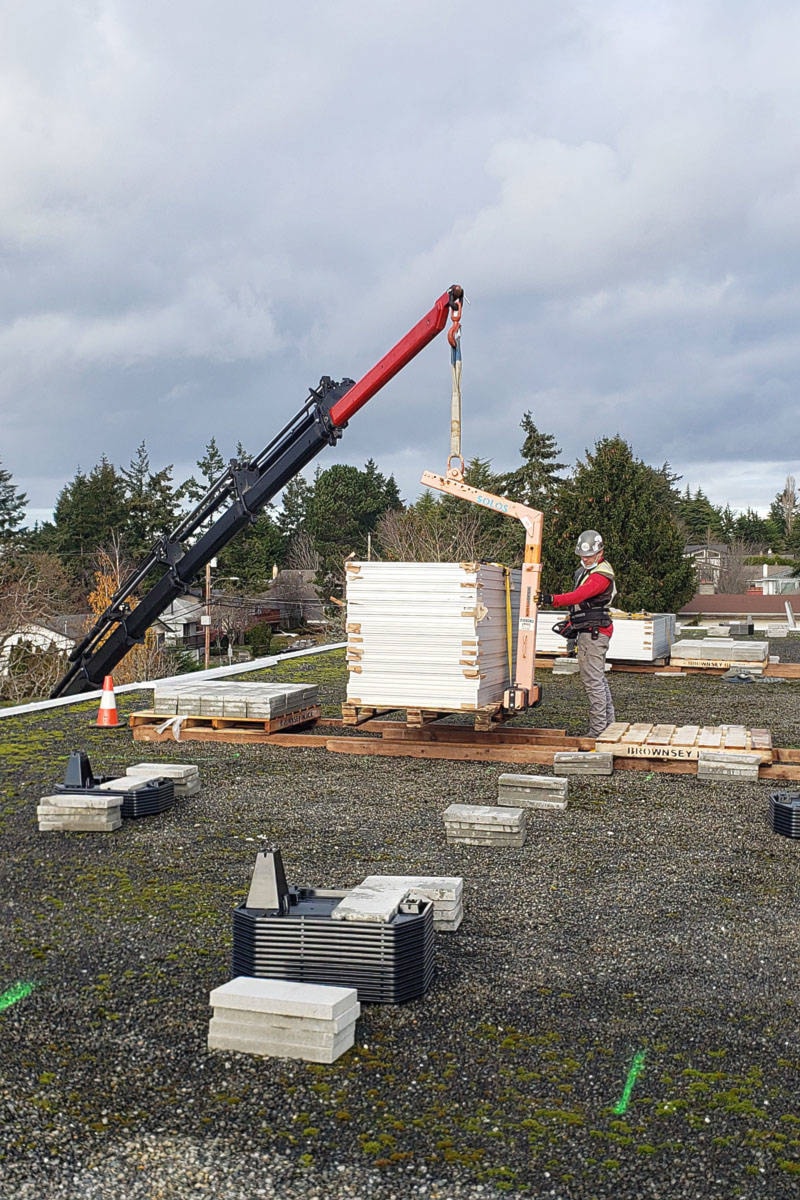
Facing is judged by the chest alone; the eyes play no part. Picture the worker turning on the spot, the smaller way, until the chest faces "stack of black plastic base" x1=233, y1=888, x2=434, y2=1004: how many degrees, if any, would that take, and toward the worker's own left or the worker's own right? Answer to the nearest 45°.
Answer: approximately 90° to the worker's own left

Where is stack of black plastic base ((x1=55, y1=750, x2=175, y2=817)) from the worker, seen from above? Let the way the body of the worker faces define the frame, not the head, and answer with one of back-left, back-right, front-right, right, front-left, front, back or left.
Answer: front-left

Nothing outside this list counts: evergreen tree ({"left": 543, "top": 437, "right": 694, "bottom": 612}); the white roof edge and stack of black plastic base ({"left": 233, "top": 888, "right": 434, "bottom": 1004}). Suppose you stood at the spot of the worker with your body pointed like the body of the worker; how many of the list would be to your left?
1

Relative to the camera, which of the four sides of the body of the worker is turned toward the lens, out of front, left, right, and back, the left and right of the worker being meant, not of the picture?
left

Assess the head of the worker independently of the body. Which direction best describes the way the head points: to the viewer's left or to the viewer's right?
to the viewer's left

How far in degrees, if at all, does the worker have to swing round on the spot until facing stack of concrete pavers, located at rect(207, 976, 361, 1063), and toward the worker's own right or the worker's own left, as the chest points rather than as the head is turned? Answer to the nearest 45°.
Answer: approximately 90° to the worker's own left

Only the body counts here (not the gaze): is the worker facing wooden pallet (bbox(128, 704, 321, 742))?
yes

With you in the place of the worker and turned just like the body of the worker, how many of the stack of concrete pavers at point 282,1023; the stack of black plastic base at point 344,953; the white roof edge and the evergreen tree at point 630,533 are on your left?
2

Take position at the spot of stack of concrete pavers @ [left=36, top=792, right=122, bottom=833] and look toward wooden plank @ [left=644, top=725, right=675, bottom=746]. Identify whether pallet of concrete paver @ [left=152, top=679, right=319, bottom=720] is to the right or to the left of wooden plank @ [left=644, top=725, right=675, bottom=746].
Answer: left

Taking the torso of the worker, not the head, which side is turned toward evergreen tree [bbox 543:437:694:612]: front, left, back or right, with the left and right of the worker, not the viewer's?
right
